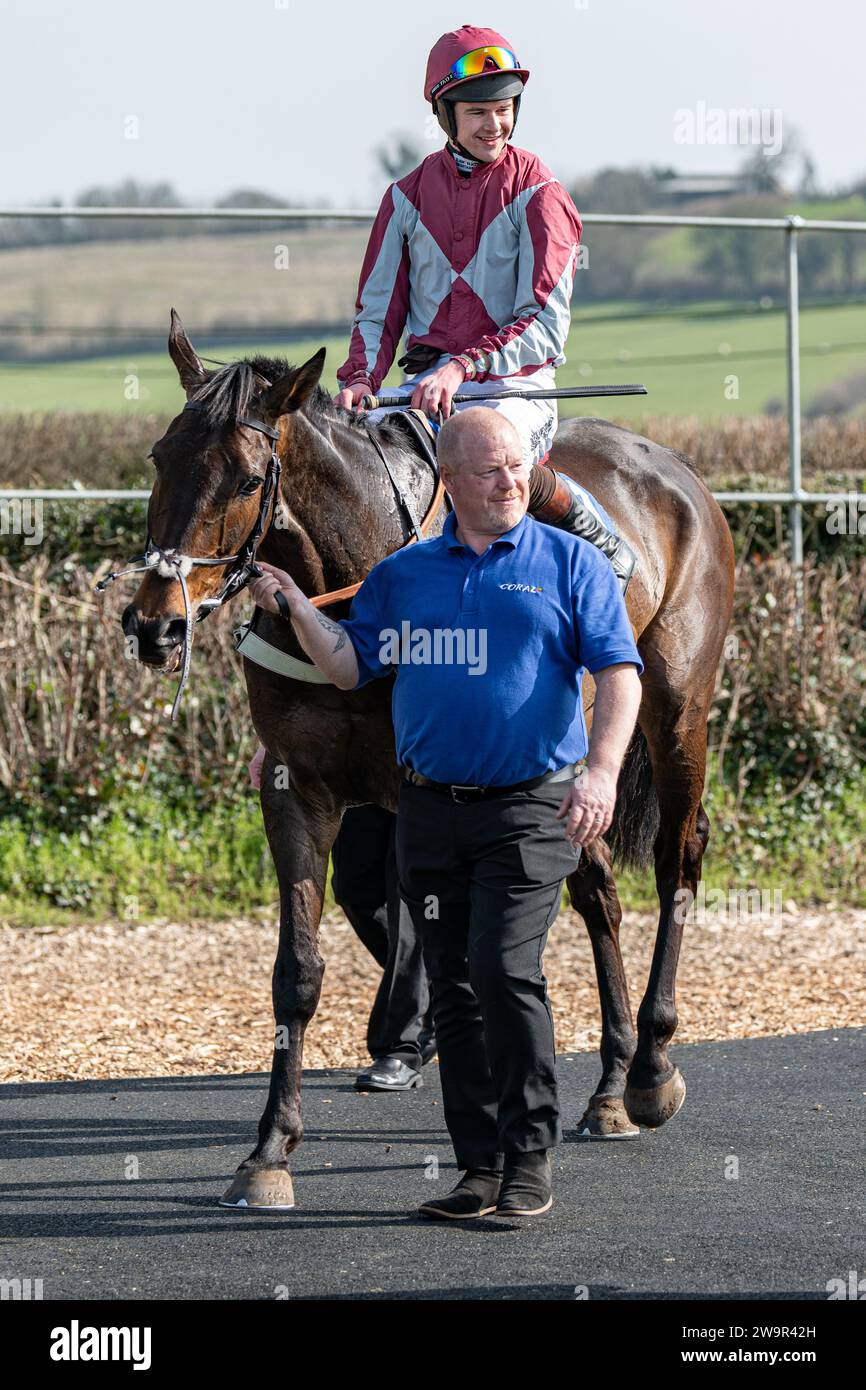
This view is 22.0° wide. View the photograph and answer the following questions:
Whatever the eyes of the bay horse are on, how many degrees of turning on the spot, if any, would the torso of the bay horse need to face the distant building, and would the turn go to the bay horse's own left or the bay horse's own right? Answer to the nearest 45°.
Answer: approximately 135° to the bay horse's own right

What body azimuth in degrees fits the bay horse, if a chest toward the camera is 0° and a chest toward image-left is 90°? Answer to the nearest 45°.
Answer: approximately 45°

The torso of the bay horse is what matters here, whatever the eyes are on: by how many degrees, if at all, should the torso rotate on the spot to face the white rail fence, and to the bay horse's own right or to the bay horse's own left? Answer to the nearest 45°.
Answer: approximately 135° to the bay horse's own right
